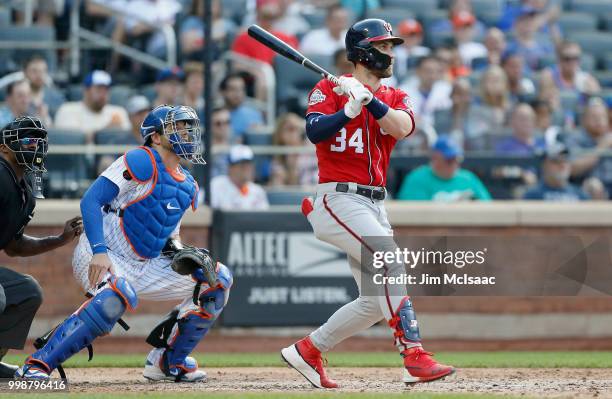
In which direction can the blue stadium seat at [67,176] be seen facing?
toward the camera

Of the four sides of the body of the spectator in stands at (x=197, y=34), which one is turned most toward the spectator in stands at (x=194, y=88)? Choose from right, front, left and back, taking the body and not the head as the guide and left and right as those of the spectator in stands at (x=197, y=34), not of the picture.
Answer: front

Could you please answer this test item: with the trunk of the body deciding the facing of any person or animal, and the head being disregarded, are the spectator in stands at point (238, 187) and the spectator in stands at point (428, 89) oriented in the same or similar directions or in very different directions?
same or similar directions

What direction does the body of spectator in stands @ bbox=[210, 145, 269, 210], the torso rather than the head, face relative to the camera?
toward the camera

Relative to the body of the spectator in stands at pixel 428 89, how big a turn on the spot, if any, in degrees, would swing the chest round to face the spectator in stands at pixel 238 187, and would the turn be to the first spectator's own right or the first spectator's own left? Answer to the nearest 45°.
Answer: approximately 45° to the first spectator's own right

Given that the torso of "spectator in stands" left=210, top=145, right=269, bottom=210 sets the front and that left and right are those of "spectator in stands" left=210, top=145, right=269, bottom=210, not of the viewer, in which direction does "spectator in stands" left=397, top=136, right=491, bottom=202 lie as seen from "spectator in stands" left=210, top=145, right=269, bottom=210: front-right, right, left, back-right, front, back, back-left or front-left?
left

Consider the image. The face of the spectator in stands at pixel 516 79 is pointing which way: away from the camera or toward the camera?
toward the camera

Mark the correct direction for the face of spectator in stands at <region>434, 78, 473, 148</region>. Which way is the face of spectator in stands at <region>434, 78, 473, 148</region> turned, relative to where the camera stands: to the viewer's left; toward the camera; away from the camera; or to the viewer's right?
toward the camera

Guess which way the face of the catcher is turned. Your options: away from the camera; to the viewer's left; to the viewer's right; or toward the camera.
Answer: to the viewer's right

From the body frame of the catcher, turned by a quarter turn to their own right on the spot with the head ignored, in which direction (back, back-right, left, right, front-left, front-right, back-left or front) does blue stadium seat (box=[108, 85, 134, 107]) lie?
back-right

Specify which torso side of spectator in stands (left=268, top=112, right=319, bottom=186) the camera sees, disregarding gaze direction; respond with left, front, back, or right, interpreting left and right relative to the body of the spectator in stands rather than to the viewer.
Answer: front

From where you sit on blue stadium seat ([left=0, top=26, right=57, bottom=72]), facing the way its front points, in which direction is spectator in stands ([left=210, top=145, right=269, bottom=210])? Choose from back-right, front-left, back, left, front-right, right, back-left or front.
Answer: front-left

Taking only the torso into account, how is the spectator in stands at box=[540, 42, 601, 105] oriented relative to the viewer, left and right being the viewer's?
facing the viewer

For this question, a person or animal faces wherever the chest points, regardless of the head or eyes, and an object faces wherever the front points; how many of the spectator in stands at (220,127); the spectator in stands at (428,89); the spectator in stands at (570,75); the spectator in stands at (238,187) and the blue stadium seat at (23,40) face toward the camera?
5

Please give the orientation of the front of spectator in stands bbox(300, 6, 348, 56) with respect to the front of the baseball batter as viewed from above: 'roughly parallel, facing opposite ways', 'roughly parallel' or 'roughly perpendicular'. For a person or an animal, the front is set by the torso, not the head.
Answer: roughly parallel
